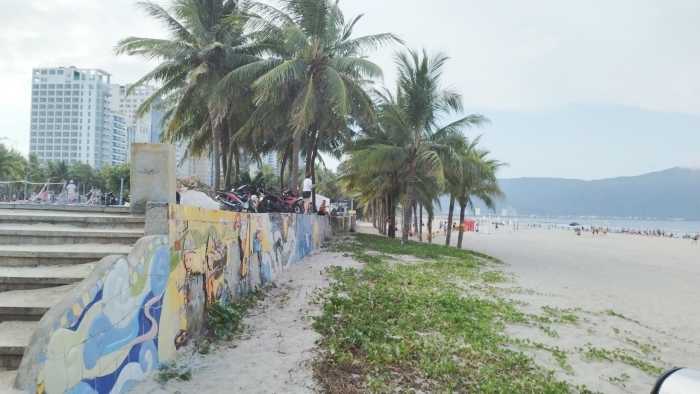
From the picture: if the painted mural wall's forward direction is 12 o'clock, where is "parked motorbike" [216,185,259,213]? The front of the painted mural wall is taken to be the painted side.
The parked motorbike is roughly at 8 o'clock from the painted mural wall.

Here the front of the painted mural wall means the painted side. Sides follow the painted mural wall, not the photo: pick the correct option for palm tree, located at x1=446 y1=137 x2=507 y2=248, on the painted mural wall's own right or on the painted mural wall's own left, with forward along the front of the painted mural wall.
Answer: on the painted mural wall's own left

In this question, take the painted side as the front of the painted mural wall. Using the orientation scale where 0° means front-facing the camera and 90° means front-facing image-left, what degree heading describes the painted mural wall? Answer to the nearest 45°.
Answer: approximately 315°

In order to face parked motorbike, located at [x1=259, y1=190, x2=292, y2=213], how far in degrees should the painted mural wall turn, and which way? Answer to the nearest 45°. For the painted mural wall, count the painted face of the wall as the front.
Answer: approximately 135° to its left
